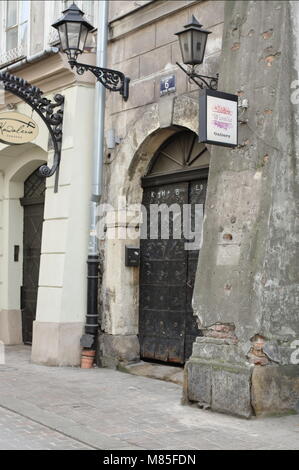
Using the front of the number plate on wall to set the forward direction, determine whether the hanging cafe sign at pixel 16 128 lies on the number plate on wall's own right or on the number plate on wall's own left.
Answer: on the number plate on wall's own right

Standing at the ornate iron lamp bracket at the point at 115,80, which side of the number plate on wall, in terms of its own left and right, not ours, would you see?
right

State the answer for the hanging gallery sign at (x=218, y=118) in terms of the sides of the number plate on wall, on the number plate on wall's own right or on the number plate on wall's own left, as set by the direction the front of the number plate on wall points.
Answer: on the number plate on wall's own left

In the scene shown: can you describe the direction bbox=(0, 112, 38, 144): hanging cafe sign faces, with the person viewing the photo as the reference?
facing the viewer

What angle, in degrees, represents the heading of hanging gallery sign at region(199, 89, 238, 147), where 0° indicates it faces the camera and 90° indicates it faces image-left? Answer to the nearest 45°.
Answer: approximately 315°

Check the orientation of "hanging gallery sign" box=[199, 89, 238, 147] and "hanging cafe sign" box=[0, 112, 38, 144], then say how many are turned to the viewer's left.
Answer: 0

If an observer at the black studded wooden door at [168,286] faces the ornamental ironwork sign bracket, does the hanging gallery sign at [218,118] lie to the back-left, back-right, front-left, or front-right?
back-left

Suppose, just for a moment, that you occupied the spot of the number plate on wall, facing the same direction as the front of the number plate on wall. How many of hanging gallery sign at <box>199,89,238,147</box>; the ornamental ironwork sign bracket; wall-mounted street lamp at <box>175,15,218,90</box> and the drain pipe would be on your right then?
2

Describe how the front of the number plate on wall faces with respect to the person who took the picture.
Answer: facing the viewer and to the left of the viewer

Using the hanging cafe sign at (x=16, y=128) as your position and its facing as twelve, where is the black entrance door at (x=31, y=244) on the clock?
The black entrance door is roughly at 6 o'clock from the hanging cafe sign.
